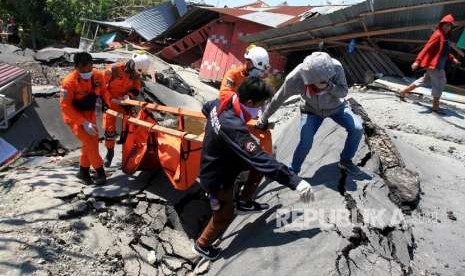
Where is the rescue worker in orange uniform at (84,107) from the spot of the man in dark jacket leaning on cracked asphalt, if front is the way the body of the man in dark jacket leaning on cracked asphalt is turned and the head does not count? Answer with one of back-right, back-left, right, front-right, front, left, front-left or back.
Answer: back-left

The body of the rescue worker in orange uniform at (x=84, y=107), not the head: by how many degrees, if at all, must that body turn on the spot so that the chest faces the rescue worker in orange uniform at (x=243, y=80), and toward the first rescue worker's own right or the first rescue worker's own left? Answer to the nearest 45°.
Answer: approximately 45° to the first rescue worker's own left

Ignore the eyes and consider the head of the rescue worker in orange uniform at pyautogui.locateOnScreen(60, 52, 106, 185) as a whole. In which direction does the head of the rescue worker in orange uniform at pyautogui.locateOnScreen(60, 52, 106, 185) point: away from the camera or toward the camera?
toward the camera

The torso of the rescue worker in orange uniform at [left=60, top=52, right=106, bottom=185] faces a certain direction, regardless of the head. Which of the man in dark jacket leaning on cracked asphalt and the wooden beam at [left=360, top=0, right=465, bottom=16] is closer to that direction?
the man in dark jacket leaning on cracked asphalt

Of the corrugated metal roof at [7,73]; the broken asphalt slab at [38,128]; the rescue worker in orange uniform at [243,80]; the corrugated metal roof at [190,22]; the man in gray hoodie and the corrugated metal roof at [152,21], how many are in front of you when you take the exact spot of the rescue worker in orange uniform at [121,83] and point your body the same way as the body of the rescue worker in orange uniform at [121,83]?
2

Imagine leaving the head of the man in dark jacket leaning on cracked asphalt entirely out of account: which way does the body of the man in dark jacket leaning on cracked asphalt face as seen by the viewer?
to the viewer's right

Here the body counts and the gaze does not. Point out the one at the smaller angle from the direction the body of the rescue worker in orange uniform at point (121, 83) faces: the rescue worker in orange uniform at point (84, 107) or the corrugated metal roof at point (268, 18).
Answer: the rescue worker in orange uniform

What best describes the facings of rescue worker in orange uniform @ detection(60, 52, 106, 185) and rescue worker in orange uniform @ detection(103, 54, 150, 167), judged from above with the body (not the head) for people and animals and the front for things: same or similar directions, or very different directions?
same or similar directions

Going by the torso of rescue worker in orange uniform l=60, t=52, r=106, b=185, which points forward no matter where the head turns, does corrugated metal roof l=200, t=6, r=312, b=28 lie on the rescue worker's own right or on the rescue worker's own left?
on the rescue worker's own left
